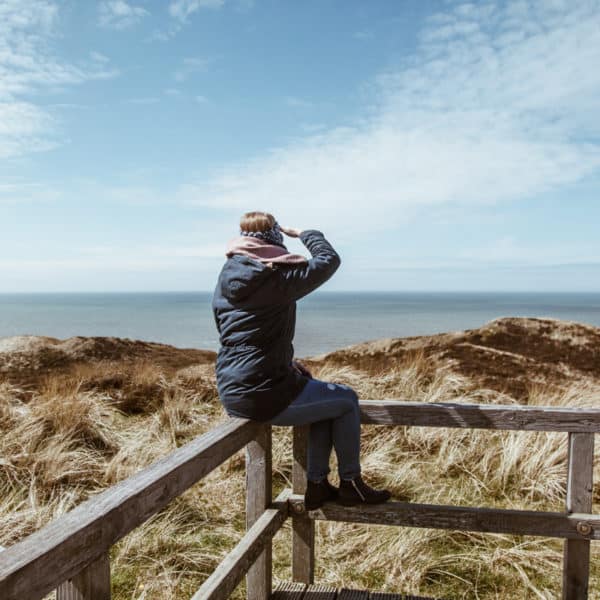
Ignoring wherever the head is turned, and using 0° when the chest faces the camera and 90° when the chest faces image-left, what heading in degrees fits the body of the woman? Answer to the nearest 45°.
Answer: approximately 225°
